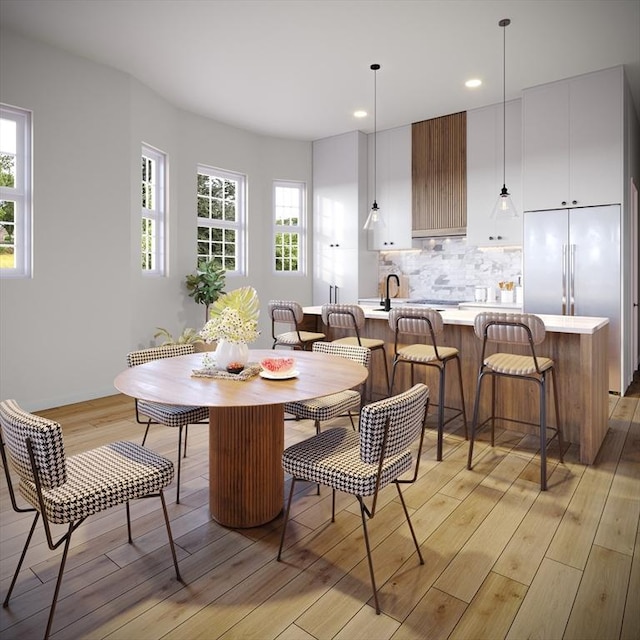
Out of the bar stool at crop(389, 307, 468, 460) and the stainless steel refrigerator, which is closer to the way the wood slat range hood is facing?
the bar stool

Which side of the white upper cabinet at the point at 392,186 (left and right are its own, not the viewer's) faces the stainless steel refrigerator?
left

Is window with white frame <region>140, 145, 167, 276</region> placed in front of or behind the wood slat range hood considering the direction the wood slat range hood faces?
in front

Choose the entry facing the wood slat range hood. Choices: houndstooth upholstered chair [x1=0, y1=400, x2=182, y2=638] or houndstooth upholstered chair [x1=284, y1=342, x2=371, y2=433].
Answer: houndstooth upholstered chair [x1=0, y1=400, x2=182, y2=638]

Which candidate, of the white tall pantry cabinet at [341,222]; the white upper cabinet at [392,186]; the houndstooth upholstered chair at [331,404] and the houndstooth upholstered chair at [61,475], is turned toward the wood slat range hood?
the houndstooth upholstered chair at [61,475]

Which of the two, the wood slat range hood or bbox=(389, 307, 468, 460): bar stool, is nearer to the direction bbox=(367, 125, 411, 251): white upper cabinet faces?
the bar stool

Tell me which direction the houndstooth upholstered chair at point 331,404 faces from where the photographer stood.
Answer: facing the viewer and to the left of the viewer

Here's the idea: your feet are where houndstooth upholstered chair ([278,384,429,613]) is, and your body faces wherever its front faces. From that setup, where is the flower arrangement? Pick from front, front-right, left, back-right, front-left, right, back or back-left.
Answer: front

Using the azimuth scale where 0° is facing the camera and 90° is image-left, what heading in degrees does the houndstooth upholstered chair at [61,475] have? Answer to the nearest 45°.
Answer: approximately 225°

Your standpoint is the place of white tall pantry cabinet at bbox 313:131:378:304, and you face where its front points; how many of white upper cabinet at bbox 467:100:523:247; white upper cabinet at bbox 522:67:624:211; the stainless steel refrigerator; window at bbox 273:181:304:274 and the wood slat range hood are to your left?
4

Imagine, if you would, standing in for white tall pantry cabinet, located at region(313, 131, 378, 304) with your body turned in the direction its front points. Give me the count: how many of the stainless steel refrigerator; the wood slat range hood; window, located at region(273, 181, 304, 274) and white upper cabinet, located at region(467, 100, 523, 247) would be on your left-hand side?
3

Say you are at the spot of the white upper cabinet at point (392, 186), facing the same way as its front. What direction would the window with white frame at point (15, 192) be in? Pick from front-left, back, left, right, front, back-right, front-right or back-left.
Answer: front

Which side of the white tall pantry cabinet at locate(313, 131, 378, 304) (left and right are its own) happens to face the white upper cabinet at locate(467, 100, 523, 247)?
left
